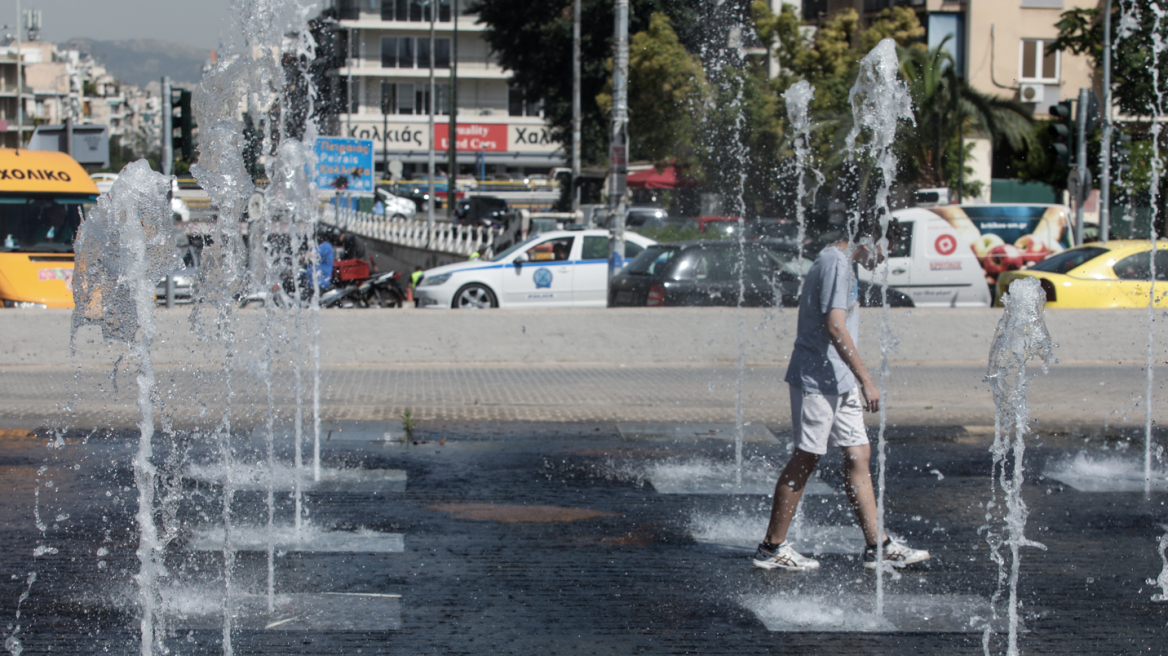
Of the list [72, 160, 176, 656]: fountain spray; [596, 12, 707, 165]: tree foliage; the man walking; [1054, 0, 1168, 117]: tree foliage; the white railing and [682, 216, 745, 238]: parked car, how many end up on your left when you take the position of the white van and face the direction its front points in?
2

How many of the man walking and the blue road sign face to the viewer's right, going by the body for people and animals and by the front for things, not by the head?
1

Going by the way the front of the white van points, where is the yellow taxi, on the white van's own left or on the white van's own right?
on the white van's own left

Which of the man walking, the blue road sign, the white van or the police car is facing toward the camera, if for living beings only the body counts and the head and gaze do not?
the blue road sign

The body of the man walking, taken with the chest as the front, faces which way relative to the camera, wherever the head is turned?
to the viewer's right

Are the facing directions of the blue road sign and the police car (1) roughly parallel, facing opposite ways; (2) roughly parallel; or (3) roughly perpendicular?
roughly perpendicular

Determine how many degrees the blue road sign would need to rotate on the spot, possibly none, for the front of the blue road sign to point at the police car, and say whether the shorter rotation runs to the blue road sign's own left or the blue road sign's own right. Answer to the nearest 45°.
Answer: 0° — it already faces it

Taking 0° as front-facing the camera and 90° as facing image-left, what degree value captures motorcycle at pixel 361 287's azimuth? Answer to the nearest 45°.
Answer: approximately 90°
